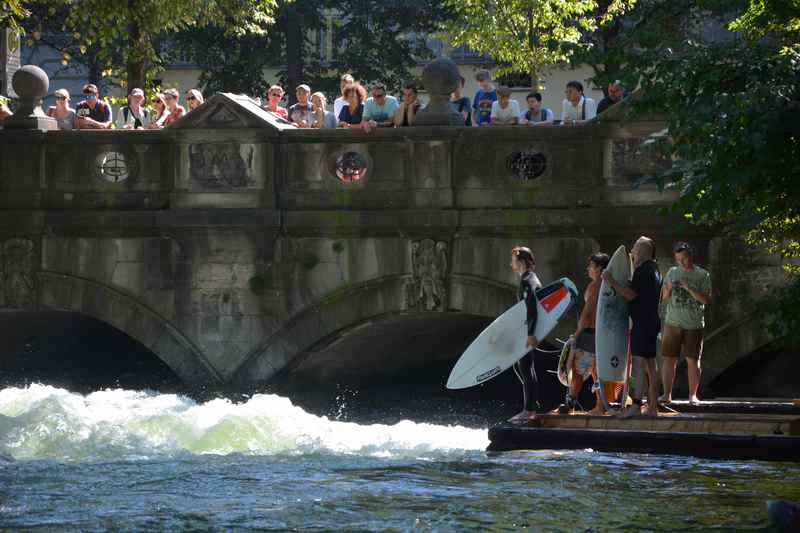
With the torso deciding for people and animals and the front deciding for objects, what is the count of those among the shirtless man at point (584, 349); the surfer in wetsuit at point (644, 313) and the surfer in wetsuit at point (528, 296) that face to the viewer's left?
3

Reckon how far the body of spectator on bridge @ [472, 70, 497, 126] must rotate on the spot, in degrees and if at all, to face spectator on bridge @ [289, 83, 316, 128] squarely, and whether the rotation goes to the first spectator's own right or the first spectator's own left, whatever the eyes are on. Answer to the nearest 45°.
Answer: approximately 90° to the first spectator's own right

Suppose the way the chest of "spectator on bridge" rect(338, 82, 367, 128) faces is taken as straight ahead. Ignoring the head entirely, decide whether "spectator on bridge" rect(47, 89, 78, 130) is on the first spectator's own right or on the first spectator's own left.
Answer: on the first spectator's own right

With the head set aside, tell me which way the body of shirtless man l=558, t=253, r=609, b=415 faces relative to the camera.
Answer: to the viewer's left

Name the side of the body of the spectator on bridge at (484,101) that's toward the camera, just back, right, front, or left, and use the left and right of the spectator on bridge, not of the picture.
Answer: front

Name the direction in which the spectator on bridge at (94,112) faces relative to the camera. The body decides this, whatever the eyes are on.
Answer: toward the camera

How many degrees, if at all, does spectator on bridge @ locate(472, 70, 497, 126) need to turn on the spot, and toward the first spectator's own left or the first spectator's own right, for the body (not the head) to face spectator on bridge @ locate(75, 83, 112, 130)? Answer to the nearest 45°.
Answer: approximately 90° to the first spectator's own right

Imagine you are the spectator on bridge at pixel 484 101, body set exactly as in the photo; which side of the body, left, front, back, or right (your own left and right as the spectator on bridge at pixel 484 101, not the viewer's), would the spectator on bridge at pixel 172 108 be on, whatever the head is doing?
right

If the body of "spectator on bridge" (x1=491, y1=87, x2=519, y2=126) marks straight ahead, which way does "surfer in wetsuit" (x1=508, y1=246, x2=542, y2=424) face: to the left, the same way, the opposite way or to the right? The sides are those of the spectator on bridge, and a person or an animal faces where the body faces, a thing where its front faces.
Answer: to the right

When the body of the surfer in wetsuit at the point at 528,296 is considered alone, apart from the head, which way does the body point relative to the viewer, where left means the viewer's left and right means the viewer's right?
facing to the left of the viewer

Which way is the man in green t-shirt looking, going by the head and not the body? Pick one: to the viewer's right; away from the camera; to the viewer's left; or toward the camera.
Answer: toward the camera

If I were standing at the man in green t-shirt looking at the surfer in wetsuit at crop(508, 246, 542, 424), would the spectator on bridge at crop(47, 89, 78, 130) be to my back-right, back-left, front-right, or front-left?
front-right

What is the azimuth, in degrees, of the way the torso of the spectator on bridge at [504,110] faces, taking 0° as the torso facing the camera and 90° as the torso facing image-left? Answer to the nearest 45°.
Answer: approximately 0°
